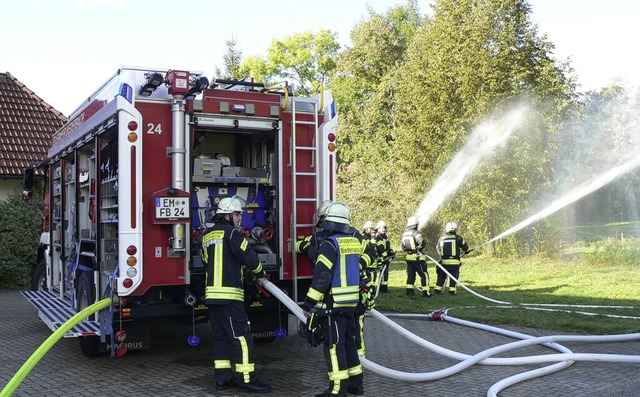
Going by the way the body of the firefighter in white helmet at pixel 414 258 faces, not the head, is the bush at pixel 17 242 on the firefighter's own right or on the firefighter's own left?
on the firefighter's own left

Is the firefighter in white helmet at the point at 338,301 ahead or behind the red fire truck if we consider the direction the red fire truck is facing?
behind

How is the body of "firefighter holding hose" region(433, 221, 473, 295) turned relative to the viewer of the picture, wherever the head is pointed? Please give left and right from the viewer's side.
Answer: facing away from the viewer and to the right of the viewer

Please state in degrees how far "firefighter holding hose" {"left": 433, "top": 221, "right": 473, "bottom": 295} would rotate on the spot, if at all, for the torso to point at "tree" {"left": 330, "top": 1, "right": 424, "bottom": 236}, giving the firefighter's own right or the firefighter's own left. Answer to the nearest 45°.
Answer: approximately 45° to the firefighter's own left

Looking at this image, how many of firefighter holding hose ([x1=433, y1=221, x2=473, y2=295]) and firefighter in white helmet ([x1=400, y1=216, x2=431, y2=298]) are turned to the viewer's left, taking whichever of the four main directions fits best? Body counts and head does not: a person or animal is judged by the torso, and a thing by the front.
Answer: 0

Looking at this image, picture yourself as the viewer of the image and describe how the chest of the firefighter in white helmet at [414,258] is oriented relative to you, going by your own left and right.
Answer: facing away from the viewer and to the right of the viewer

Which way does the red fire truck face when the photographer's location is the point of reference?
facing away from the viewer and to the left of the viewer

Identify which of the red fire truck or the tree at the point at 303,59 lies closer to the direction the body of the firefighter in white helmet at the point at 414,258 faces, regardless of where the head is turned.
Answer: the tree

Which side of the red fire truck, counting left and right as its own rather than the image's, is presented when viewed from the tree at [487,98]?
right

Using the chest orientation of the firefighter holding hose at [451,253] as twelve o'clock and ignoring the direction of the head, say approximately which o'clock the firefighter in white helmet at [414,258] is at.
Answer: The firefighter in white helmet is roughly at 7 o'clock from the firefighter holding hose.

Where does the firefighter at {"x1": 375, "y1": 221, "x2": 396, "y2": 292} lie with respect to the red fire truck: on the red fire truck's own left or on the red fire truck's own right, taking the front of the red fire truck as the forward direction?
on the red fire truck's own right

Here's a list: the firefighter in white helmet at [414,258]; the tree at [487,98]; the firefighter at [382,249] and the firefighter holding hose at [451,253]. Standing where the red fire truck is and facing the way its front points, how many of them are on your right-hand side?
4
